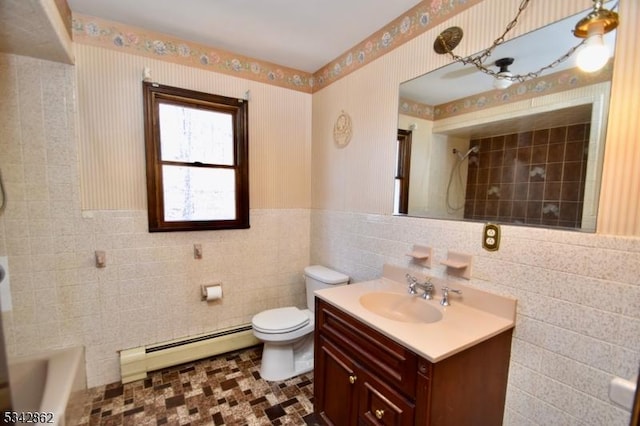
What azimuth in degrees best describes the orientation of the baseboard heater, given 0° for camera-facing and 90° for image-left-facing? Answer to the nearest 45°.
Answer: approximately 315°

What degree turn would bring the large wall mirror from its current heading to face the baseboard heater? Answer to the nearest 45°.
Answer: approximately 45° to its right

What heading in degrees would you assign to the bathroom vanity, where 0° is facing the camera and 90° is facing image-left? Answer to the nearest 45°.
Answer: approximately 45°

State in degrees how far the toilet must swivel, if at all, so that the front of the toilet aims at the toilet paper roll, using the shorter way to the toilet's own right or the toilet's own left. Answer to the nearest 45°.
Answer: approximately 45° to the toilet's own right

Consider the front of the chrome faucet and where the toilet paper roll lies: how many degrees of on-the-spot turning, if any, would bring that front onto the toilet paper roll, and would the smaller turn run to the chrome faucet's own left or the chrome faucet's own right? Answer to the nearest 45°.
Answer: approximately 45° to the chrome faucet's own right

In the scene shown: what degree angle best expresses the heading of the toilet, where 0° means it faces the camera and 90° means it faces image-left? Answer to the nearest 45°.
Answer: approximately 45°
